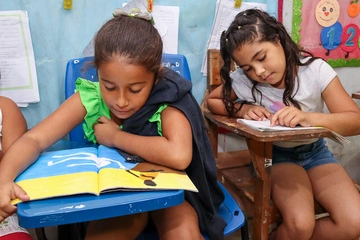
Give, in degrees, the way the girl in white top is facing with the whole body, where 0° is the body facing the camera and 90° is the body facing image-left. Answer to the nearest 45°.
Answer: approximately 0°

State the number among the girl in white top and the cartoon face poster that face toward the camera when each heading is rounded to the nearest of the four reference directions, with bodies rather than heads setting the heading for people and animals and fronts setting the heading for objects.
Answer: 2

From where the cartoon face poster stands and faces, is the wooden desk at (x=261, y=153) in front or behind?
in front

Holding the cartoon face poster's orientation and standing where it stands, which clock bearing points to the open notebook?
The open notebook is roughly at 12 o'clock from the cartoon face poster.

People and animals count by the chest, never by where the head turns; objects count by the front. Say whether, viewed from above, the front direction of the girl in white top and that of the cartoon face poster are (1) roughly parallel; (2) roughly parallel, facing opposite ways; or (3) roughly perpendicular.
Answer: roughly parallel

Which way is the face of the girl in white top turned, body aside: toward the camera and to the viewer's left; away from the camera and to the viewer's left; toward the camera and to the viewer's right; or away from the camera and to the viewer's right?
toward the camera and to the viewer's left

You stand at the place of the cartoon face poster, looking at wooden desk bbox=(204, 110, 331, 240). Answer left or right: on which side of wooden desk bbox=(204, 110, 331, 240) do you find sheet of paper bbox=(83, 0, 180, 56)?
right

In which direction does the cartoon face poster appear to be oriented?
toward the camera

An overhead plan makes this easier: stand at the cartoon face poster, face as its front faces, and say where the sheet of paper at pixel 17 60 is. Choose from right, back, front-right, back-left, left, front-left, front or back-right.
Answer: front-right

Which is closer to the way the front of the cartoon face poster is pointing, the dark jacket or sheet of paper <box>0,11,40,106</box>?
the dark jacket

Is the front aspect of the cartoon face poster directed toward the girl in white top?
yes

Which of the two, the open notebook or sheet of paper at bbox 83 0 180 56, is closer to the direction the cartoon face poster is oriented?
the open notebook

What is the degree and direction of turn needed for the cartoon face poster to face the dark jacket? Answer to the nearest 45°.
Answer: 0° — it already faces it
